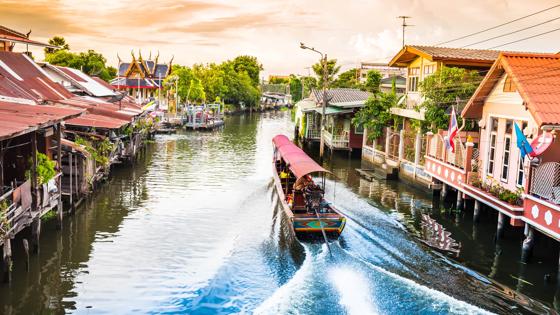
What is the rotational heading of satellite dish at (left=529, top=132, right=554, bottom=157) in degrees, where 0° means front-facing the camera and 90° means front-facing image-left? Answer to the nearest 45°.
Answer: approximately 45°

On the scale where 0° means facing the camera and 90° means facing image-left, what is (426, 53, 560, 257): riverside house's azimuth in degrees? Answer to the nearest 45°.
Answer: approximately 45°

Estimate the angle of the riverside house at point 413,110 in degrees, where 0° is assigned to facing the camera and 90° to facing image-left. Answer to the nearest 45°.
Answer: approximately 45°

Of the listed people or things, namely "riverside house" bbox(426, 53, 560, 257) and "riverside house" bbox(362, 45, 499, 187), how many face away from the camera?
0

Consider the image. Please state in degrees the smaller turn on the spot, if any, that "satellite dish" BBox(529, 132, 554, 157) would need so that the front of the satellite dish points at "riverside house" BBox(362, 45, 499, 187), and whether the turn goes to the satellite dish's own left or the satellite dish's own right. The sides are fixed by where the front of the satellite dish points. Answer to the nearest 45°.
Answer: approximately 90° to the satellite dish's own right

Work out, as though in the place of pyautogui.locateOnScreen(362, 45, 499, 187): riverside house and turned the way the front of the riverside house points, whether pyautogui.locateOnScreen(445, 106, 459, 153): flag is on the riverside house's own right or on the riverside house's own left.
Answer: on the riverside house's own left

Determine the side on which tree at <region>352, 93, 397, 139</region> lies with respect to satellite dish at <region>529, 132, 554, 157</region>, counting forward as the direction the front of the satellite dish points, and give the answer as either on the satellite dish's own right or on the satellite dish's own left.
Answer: on the satellite dish's own right
